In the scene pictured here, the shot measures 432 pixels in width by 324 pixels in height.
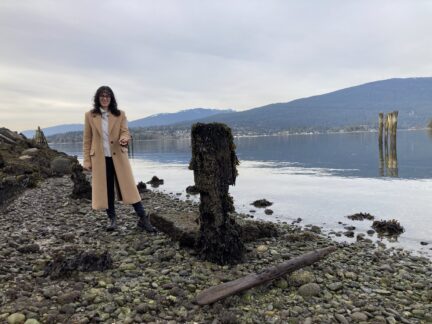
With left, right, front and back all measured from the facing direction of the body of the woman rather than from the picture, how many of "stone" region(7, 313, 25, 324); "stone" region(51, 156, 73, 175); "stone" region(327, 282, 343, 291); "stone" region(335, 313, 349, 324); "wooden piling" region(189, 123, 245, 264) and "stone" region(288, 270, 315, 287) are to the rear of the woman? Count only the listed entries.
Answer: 1

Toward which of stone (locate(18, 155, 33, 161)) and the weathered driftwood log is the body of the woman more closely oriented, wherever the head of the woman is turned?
the weathered driftwood log

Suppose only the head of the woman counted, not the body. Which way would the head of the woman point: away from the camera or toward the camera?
toward the camera

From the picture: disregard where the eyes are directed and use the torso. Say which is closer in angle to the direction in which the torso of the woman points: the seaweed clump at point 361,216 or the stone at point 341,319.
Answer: the stone

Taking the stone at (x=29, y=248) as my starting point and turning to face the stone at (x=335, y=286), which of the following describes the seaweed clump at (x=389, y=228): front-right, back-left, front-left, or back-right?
front-left

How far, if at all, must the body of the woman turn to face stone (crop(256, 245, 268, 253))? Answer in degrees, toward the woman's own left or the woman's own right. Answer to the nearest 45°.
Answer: approximately 90° to the woman's own left

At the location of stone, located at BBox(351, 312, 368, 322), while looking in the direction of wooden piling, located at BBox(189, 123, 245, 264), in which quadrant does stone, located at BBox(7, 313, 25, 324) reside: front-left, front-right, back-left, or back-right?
front-left

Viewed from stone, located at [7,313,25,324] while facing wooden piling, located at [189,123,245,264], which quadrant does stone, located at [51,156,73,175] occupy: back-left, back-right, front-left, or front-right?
front-left

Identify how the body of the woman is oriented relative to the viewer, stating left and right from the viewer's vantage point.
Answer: facing the viewer

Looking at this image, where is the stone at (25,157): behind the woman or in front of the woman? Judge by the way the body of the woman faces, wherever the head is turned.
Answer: behind

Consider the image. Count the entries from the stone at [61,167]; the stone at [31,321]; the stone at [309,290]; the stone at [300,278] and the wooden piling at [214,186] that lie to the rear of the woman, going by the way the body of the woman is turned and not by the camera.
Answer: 1

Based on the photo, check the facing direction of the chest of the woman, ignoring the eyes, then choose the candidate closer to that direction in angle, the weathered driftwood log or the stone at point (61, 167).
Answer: the weathered driftwood log

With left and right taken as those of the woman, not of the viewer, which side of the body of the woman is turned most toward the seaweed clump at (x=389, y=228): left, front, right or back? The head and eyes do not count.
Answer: left

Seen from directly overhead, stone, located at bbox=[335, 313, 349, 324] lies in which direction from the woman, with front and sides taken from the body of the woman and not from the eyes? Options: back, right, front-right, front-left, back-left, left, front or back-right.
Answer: front-left

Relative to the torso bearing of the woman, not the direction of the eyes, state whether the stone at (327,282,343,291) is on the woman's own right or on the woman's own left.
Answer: on the woman's own left

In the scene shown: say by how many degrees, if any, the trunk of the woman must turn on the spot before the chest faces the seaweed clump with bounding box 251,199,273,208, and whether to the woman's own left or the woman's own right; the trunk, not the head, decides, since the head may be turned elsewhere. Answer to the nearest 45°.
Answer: approximately 135° to the woman's own left

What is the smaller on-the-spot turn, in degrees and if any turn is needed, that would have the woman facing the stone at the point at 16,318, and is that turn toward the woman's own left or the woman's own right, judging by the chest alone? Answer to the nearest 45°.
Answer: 0° — they already face it

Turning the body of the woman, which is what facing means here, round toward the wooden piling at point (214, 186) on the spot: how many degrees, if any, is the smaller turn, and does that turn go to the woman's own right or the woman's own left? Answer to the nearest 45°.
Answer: approximately 45° to the woman's own left

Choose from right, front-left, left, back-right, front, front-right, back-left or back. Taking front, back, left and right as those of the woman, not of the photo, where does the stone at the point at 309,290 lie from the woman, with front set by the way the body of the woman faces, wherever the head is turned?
front-left
